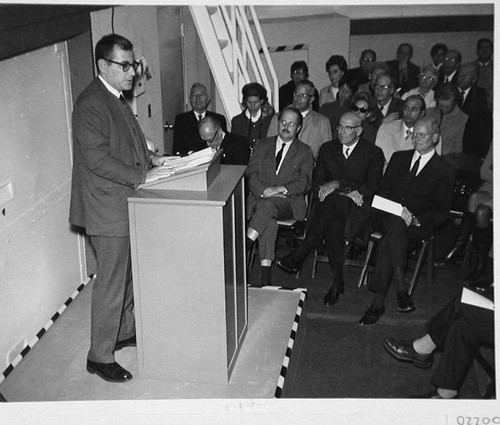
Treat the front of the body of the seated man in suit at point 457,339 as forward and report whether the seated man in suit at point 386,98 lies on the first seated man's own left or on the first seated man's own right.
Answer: on the first seated man's own right

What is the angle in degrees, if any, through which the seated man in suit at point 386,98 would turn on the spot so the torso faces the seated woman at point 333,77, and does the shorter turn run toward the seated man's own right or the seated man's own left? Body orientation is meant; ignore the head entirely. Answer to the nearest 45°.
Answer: approximately 90° to the seated man's own right

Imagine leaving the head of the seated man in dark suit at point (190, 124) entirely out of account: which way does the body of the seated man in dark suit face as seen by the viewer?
toward the camera

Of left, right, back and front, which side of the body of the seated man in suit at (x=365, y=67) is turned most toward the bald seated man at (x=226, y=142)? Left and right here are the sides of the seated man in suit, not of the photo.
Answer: front

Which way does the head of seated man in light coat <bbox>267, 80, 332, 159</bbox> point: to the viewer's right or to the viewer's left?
to the viewer's left

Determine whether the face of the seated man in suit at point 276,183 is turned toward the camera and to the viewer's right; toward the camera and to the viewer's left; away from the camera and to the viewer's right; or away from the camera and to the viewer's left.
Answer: toward the camera and to the viewer's left

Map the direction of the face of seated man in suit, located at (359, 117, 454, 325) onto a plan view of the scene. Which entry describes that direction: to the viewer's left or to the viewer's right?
to the viewer's left

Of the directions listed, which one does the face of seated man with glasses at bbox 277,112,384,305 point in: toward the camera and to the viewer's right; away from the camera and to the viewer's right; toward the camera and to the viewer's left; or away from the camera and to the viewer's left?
toward the camera and to the viewer's left

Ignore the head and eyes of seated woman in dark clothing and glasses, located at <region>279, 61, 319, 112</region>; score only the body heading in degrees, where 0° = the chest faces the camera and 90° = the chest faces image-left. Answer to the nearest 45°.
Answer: approximately 0°

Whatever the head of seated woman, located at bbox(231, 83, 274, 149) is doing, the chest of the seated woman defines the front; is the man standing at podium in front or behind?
in front

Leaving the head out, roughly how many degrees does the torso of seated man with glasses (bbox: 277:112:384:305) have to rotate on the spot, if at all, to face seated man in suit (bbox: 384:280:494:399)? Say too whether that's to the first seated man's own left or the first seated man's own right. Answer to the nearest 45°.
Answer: approximately 90° to the first seated man's own left

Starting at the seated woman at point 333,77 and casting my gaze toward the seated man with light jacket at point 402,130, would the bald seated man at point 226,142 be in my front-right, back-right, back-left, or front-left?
front-right

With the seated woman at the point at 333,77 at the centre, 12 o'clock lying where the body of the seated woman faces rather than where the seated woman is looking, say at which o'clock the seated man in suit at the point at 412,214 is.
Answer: The seated man in suit is roughly at 10 o'clock from the seated woman.

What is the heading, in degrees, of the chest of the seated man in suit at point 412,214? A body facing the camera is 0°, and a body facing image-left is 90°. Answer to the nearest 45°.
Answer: approximately 45°

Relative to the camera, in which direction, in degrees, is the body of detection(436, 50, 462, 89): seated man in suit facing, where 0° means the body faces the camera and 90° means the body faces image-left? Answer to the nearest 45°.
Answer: approximately 45°

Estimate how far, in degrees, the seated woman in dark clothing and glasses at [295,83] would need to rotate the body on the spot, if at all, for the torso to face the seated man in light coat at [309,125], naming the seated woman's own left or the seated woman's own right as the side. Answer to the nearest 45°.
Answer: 0° — they already face them

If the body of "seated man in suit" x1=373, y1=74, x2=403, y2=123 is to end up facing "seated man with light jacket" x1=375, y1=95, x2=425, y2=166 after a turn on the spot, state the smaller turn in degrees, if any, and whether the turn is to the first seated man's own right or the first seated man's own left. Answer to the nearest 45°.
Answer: approximately 45° to the first seated man's own left
